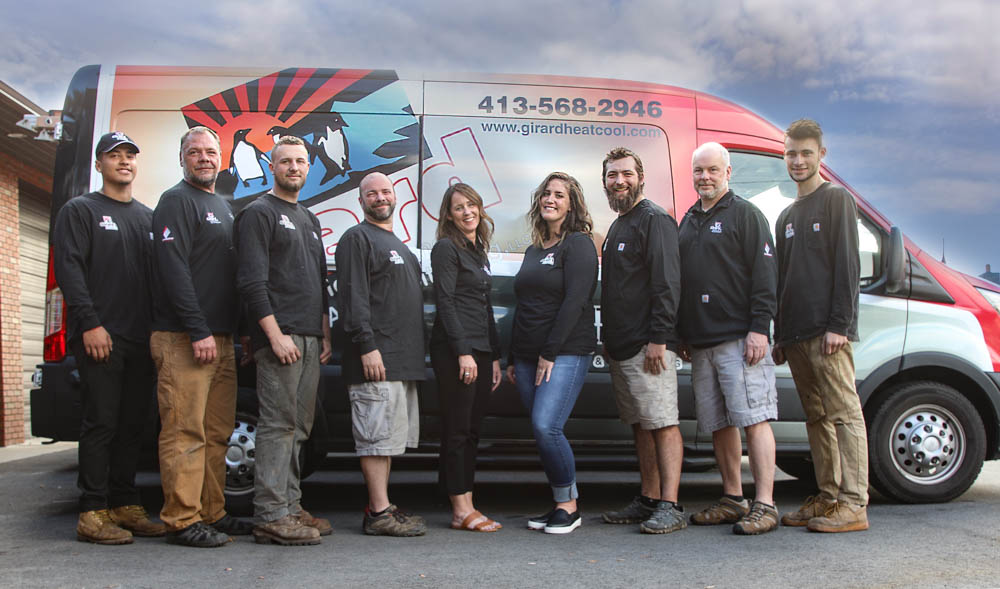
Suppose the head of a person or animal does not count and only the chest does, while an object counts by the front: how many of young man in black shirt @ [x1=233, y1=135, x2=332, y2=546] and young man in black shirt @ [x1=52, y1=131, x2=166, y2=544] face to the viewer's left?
0

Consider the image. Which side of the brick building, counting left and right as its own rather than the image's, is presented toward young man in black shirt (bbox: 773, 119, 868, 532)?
front

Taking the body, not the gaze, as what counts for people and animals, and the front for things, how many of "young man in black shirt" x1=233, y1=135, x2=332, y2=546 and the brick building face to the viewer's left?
0

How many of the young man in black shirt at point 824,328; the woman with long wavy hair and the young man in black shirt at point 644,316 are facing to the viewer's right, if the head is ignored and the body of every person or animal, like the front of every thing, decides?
0

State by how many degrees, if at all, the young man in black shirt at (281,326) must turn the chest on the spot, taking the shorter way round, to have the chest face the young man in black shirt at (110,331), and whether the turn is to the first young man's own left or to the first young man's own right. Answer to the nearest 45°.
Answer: approximately 135° to the first young man's own right

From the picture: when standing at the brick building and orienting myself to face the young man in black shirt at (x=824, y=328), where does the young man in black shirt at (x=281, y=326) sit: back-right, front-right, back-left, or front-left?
front-right

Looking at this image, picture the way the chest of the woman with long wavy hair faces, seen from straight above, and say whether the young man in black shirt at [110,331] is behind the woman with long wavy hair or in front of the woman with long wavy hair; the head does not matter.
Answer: in front

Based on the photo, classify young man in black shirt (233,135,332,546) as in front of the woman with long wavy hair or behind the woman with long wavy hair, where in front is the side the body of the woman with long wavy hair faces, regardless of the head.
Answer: in front

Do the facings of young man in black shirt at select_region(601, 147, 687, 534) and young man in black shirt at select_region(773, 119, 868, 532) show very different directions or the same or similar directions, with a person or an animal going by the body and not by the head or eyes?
same or similar directions

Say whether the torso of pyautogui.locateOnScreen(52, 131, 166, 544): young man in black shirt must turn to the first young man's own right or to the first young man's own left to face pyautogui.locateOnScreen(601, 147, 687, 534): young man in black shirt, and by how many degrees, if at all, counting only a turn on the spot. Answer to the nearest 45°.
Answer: approximately 45° to the first young man's own left

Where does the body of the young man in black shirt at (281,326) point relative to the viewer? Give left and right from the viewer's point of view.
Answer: facing the viewer and to the right of the viewer

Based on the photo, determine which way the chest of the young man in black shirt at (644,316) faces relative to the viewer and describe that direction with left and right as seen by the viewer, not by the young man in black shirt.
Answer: facing the viewer and to the left of the viewer

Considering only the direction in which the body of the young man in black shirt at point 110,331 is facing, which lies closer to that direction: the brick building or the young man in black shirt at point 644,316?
the young man in black shirt

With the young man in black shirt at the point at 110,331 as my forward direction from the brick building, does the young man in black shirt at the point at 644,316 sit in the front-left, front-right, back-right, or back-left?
front-left
